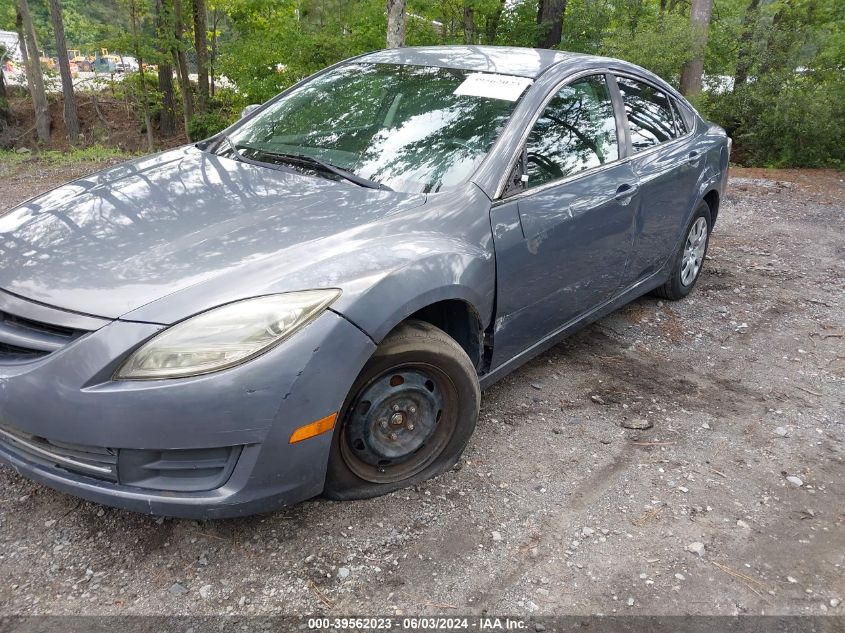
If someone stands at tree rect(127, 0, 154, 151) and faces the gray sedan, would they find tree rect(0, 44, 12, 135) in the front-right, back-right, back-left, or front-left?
back-right

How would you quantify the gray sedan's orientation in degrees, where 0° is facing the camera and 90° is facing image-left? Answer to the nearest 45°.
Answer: approximately 45°

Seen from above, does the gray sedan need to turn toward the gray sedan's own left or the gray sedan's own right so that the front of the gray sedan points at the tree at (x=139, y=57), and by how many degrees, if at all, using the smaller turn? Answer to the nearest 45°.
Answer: approximately 135° to the gray sedan's own right

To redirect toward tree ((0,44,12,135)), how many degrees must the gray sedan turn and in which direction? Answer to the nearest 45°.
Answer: approximately 90° to its right

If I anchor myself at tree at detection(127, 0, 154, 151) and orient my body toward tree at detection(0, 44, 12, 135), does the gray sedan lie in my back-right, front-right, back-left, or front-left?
back-left
